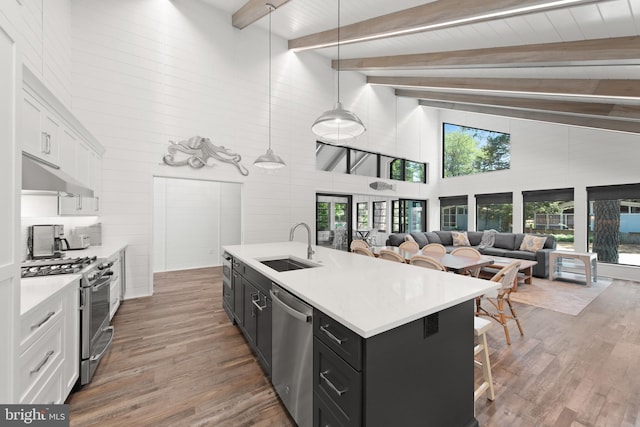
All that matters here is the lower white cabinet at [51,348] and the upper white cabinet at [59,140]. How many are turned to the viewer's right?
2

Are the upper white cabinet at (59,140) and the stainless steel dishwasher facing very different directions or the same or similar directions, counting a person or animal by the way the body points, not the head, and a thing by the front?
very different directions

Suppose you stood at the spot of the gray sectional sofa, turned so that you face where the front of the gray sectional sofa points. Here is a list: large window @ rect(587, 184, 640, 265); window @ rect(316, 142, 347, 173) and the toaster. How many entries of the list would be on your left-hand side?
1

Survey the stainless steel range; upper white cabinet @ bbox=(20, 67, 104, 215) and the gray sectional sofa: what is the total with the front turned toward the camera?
1

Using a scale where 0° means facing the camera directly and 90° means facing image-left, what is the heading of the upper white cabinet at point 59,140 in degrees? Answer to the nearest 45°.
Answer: approximately 270°

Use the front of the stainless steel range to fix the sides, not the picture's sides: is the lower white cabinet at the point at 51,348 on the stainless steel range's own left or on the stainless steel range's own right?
on the stainless steel range's own right

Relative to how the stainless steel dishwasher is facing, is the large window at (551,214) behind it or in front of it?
behind

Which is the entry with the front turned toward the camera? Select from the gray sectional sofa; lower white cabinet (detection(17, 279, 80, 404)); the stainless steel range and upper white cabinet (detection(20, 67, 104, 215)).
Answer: the gray sectional sofa

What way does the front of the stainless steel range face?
to the viewer's right

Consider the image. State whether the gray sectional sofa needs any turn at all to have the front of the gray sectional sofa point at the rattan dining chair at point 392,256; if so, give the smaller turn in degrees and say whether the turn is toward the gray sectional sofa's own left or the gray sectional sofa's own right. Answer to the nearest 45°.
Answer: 0° — it already faces it

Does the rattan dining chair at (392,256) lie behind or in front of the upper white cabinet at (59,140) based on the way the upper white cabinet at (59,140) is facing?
in front

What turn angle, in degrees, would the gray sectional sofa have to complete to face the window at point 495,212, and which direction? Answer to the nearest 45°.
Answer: approximately 180°
